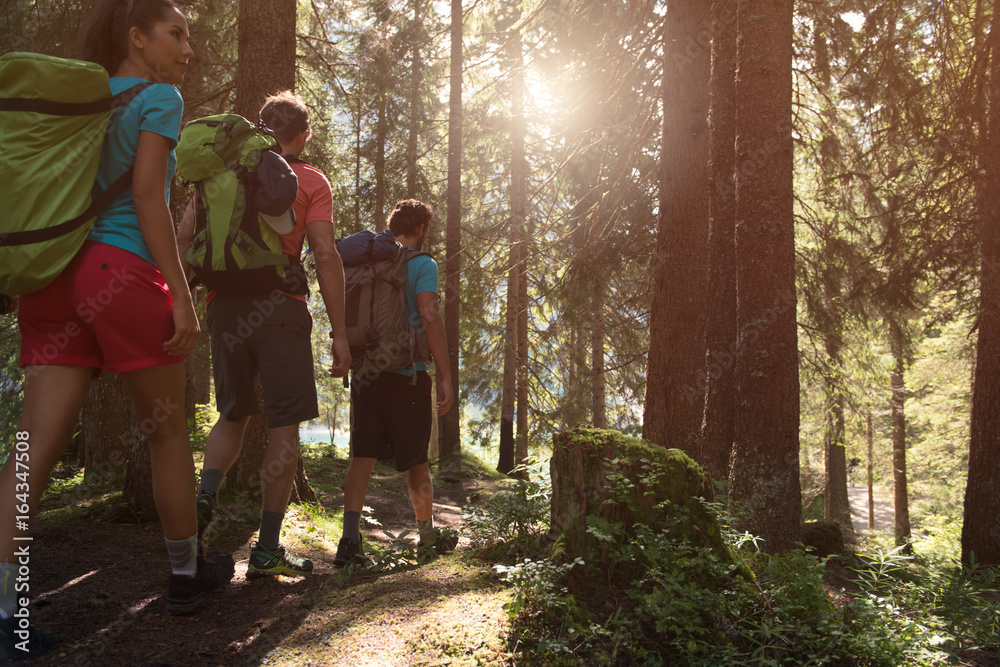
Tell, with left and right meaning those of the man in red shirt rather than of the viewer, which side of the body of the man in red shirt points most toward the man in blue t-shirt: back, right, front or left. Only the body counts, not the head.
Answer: front

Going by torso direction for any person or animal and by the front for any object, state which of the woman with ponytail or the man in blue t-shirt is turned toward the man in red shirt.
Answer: the woman with ponytail

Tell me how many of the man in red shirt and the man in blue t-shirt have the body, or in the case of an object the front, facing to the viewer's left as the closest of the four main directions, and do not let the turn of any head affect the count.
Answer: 0

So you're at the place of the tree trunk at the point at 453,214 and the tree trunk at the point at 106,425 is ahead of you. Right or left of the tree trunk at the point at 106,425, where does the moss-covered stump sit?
left

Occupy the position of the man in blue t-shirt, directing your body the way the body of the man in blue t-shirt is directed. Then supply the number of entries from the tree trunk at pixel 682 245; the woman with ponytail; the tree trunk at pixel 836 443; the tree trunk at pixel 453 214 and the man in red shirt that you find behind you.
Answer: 2

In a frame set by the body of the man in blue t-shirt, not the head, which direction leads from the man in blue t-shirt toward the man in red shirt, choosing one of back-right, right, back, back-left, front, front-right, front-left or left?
back

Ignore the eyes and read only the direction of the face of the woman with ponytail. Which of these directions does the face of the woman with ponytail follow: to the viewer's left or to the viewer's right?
to the viewer's right

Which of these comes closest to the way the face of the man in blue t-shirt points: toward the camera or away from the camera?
away from the camera

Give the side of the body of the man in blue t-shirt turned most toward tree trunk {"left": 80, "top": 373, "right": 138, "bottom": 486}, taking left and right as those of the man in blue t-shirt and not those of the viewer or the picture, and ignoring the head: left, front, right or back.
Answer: left

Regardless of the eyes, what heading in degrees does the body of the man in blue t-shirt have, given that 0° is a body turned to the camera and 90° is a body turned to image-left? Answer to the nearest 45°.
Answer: approximately 225°

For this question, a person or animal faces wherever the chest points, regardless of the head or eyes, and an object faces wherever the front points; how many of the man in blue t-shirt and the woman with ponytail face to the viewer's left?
0
